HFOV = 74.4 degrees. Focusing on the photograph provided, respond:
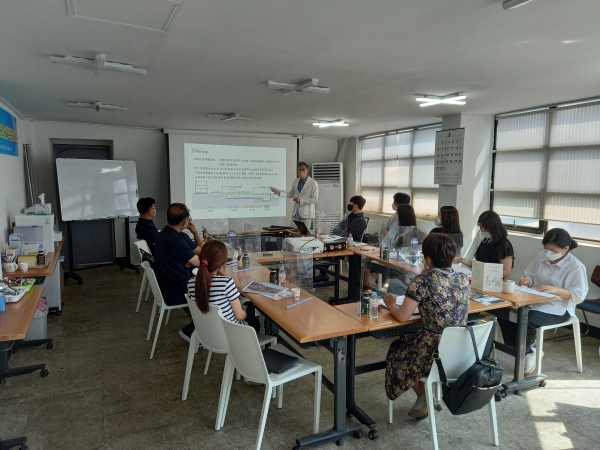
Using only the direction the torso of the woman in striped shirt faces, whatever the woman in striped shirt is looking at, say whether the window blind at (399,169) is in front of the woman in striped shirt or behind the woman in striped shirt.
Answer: in front

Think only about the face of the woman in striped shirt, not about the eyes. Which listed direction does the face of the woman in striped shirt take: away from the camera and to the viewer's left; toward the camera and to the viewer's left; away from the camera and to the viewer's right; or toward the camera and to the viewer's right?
away from the camera and to the viewer's right

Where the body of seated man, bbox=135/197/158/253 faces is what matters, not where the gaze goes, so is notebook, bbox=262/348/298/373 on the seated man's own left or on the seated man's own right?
on the seated man's own right

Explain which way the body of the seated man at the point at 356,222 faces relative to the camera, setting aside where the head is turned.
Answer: to the viewer's left

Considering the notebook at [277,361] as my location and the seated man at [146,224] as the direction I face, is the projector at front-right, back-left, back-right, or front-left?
front-right

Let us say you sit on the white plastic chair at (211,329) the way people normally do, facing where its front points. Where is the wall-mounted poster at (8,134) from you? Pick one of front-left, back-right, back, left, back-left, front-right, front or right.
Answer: left

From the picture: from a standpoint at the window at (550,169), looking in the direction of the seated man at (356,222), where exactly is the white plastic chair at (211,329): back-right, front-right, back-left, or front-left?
front-left

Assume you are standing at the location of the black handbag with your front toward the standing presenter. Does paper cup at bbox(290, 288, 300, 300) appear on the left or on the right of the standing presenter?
left

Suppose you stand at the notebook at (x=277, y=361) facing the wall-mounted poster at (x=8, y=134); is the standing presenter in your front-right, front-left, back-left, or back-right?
front-right

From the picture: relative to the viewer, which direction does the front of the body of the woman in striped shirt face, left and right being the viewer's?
facing away from the viewer and to the right of the viewer

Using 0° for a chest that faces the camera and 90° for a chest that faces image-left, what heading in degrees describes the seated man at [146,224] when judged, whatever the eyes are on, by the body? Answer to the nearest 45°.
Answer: approximately 225°

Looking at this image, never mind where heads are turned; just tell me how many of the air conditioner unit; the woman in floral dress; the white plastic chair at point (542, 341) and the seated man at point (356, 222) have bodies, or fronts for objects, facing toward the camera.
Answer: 1

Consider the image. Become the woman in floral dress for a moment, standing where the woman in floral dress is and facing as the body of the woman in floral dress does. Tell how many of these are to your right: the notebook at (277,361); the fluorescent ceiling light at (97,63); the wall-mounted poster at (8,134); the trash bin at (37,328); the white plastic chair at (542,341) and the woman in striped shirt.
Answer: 1

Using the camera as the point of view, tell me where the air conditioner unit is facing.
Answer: facing the viewer

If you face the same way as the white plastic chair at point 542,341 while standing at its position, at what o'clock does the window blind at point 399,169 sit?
The window blind is roughly at 2 o'clock from the white plastic chair.

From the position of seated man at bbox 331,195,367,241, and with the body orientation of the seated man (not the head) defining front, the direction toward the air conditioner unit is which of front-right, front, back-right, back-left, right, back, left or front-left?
right

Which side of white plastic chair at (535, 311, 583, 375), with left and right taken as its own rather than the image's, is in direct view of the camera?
left
